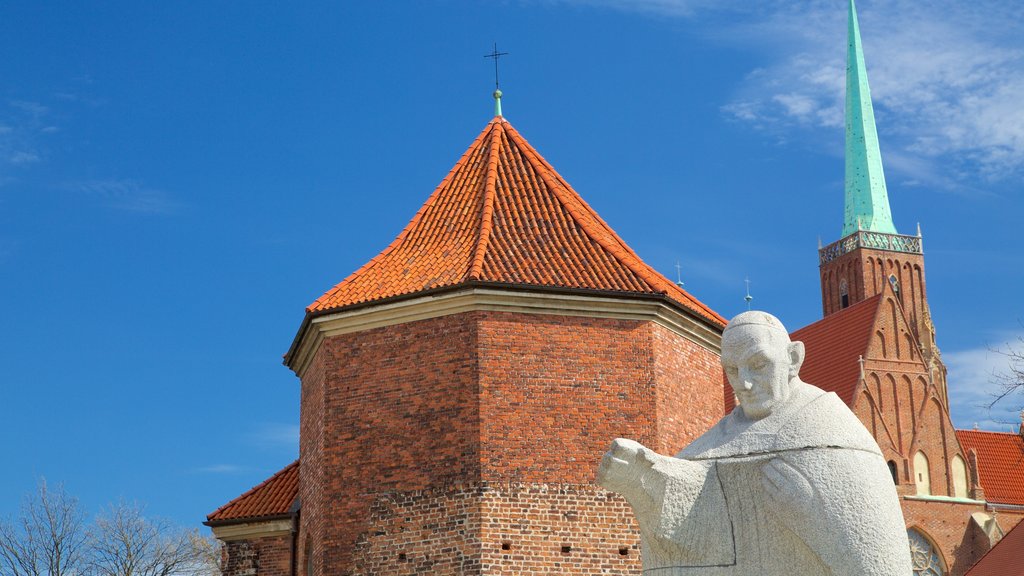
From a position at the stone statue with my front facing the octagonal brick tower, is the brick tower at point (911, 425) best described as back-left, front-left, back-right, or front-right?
front-right

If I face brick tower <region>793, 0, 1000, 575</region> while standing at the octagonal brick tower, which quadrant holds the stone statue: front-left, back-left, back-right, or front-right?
back-right

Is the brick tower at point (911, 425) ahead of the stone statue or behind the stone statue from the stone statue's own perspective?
behind

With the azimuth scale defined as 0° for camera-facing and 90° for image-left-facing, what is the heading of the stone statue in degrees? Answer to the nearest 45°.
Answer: approximately 45°

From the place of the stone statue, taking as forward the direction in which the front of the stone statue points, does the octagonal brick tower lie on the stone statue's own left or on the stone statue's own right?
on the stone statue's own right
